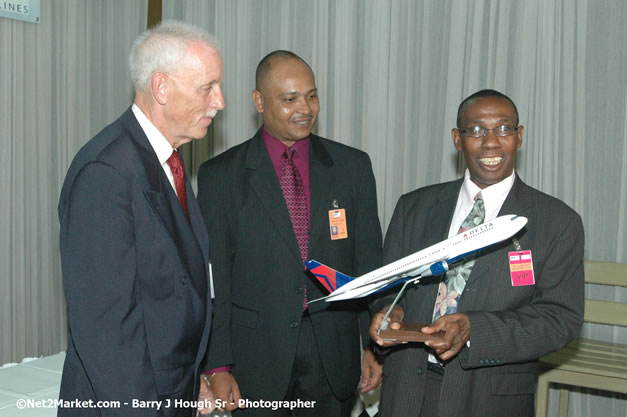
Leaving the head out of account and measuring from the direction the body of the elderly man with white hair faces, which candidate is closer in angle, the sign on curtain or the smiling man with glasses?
the smiling man with glasses

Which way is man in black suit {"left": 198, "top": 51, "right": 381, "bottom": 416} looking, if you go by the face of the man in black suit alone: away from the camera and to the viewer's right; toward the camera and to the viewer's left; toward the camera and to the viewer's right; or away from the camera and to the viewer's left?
toward the camera and to the viewer's right

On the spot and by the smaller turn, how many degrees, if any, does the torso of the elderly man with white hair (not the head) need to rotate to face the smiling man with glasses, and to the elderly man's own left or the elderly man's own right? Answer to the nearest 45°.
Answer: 0° — they already face them

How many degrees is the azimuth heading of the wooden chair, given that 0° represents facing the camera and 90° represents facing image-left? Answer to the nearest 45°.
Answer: approximately 45°

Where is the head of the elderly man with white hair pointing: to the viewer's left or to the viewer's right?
to the viewer's right

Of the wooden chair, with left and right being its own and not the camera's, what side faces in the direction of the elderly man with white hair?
front

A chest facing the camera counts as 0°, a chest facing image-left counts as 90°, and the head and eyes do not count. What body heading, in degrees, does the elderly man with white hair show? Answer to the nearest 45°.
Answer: approximately 270°

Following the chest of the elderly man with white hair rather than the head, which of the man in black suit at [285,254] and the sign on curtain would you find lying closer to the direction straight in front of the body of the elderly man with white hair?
the man in black suit

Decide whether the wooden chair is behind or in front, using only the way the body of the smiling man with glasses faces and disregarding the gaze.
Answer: behind

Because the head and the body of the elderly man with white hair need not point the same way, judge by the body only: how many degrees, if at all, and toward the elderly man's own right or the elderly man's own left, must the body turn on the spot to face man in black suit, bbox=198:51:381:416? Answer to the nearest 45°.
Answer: approximately 45° to the elderly man's own left

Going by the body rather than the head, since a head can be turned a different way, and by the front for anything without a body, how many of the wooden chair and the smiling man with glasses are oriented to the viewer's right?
0
